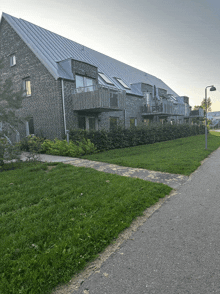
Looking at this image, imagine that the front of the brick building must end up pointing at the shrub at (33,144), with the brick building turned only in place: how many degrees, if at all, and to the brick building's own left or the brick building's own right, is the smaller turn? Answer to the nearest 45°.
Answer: approximately 45° to the brick building's own right

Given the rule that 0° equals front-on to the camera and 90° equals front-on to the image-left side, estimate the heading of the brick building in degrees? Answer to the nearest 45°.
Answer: approximately 315°

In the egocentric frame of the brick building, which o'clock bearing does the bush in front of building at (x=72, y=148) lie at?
The bush in front of building is roughly at 1 o'clock from the brick building.

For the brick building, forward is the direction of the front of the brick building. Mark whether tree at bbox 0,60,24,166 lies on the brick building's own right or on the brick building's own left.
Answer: on the brick building's own right

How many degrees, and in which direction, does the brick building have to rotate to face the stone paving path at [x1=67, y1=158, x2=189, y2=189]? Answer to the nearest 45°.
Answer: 0° — it already faces it
